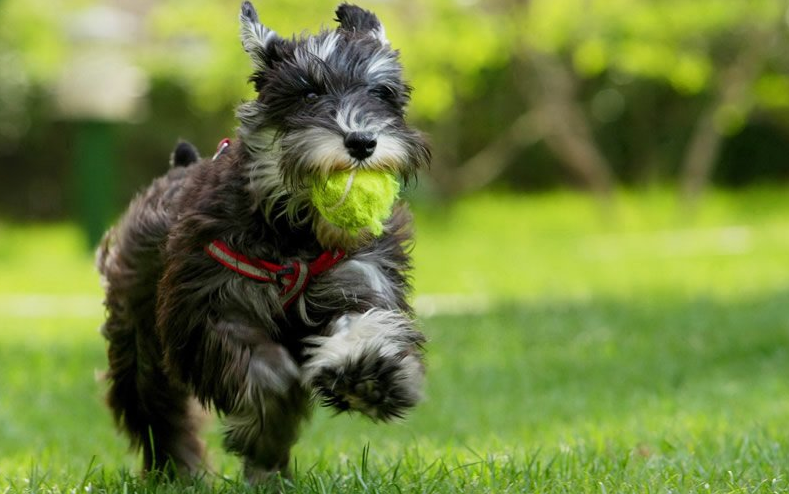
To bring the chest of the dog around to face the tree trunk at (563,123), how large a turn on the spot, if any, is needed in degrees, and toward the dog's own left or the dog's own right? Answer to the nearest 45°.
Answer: approximately 135° to the dog's own left

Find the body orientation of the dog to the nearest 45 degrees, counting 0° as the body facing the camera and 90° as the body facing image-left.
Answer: approximately 315°
